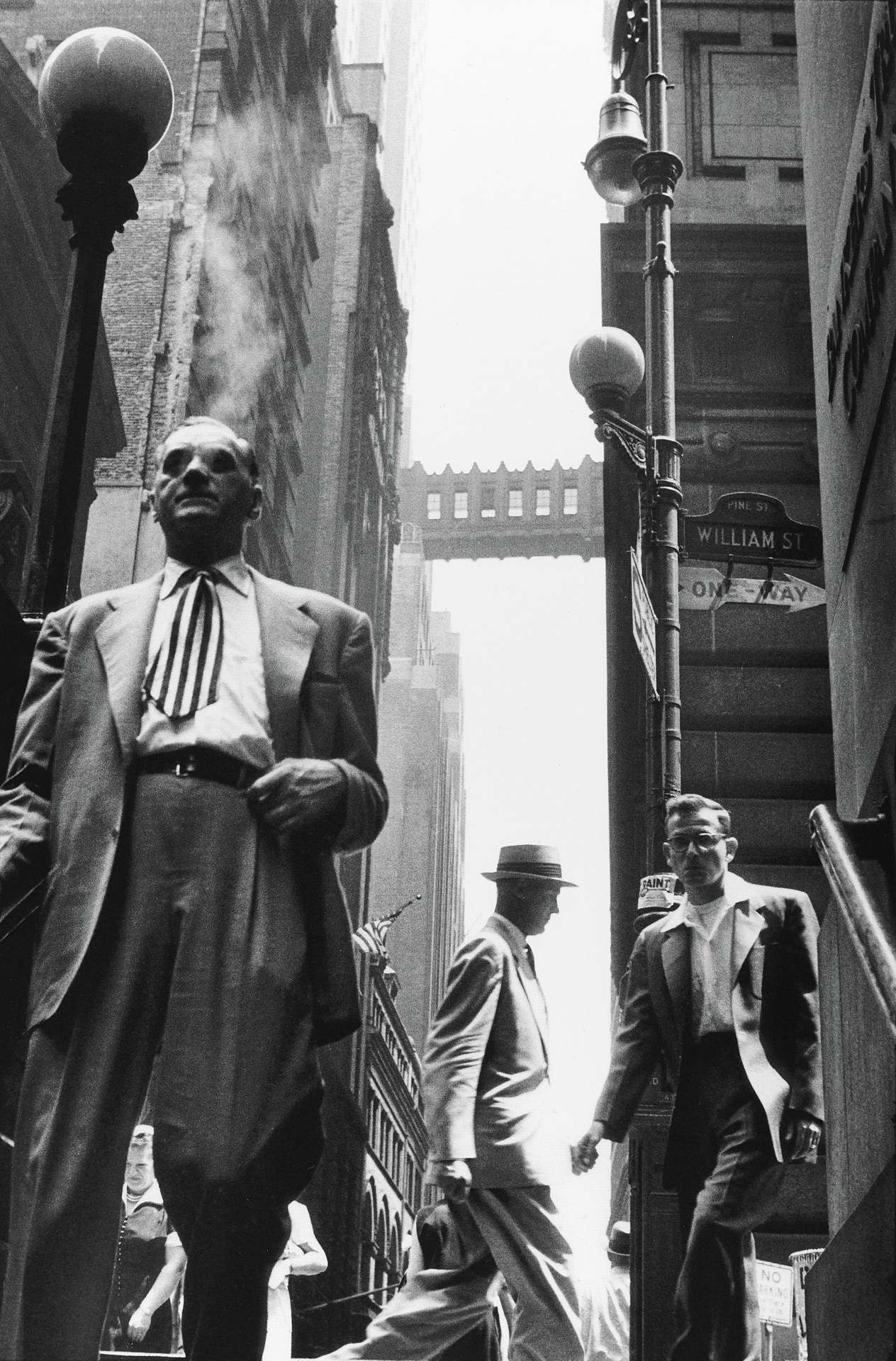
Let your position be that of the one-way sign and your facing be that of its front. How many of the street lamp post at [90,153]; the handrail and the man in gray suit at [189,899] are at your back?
0

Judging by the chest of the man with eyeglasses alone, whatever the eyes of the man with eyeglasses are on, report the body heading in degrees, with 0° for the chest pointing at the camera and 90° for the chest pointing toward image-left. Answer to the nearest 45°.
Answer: approximately 0°

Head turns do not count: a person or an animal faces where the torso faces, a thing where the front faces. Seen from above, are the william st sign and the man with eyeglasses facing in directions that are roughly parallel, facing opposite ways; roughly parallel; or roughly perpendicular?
roughly parallel

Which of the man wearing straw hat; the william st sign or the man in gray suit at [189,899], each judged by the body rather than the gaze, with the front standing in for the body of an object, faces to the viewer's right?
the man wearing straw hat

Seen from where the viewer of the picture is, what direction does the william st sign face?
facing the viewer

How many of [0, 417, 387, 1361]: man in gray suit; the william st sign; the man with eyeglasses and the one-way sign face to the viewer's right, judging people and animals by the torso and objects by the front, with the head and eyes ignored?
0

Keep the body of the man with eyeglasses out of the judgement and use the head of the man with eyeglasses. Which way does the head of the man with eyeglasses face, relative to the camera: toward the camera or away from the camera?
toward the camera

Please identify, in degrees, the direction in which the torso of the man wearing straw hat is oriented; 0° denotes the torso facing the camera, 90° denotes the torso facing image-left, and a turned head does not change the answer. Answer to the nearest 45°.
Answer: approximately 270°

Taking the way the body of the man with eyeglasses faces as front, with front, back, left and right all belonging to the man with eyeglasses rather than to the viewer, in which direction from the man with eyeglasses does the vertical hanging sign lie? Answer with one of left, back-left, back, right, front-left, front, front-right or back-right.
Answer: back

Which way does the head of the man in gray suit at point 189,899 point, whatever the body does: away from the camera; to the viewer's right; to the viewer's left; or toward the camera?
toward the camera

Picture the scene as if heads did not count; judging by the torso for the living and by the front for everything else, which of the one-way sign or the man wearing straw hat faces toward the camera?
the one-way sign

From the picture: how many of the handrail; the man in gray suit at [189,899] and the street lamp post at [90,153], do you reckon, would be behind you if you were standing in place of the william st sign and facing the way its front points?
0

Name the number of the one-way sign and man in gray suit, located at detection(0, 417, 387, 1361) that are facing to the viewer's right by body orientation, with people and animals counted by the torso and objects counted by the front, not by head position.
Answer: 0

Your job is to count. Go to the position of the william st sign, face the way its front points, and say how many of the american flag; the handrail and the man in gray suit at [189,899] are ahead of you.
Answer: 2

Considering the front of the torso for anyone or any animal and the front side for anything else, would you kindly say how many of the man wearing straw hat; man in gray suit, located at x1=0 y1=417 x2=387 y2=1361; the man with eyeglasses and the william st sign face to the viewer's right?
1

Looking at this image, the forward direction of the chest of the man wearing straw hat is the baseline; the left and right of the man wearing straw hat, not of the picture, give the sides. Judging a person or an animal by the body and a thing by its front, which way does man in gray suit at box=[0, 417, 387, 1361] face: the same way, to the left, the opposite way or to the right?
to the right
